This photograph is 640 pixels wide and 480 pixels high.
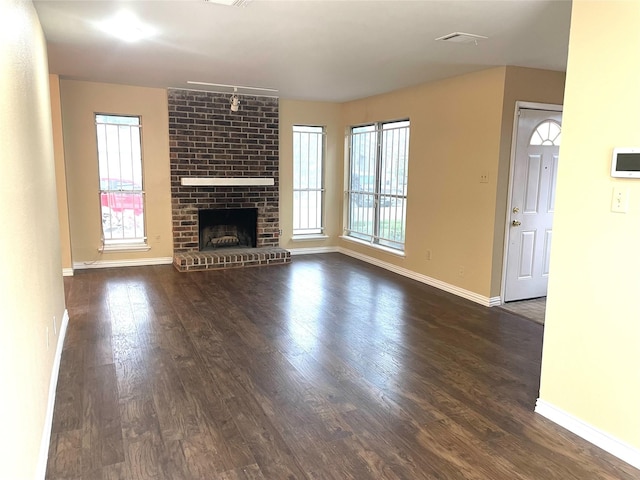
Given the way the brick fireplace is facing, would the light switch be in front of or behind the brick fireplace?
in front

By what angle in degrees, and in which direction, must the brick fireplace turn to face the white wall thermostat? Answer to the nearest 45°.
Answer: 0° — it already faces it

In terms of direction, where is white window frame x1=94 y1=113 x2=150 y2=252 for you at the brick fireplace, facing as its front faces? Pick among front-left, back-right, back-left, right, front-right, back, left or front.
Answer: right

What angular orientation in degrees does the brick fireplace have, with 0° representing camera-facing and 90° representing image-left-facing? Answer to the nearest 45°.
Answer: approximately 0°

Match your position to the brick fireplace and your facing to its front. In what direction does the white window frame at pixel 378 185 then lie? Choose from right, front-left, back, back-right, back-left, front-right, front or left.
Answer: left

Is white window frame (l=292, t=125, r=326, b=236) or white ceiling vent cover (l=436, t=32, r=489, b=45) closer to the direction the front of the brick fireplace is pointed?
the white ceiling vent cover

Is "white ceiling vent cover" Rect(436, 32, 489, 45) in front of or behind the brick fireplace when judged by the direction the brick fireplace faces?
in front

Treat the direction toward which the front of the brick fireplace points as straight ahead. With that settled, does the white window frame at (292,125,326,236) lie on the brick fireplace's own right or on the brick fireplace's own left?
on the brick fireplace's own left
